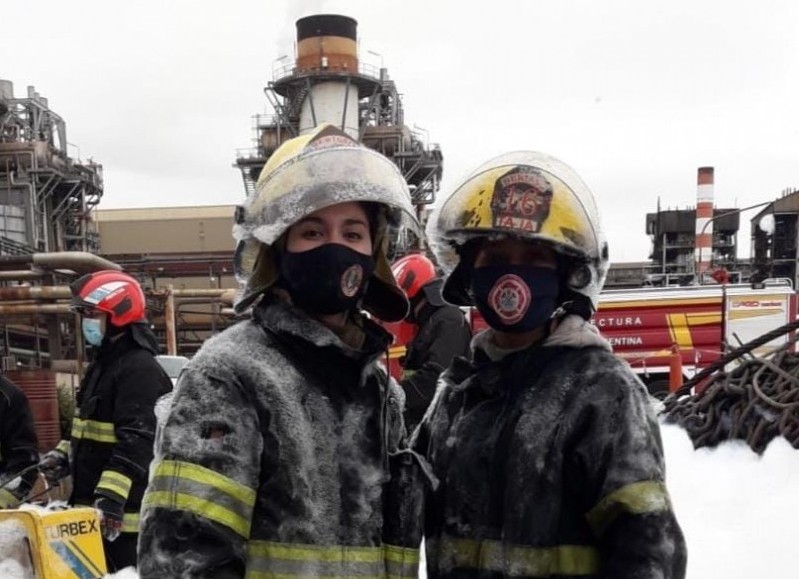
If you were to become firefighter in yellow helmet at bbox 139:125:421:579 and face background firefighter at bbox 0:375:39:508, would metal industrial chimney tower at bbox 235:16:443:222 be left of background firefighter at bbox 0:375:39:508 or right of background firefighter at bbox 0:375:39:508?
right

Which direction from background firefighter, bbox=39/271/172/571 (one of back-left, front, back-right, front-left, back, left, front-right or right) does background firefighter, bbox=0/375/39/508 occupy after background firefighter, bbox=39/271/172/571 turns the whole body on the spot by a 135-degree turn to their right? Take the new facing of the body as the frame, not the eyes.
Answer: left
